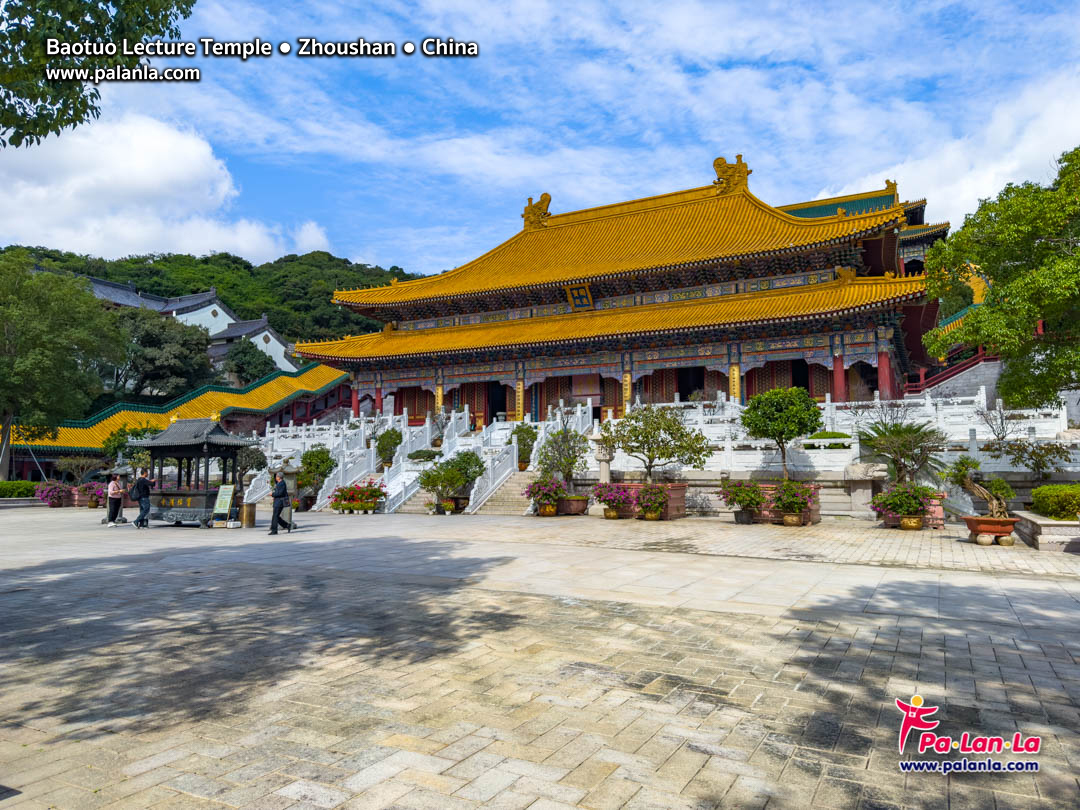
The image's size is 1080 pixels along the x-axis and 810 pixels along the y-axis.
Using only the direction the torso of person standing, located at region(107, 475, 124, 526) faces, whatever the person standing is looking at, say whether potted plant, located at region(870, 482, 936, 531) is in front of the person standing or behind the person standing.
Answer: in front

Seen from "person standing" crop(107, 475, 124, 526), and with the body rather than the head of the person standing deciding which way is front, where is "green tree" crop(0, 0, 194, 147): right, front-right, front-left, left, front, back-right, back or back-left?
right

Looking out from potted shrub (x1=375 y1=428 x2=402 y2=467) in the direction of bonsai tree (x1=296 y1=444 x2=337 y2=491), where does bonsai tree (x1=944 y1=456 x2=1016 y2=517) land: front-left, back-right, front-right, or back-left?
front-left

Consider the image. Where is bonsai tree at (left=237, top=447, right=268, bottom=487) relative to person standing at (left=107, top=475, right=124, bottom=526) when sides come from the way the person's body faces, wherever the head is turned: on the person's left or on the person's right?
on the person's left
